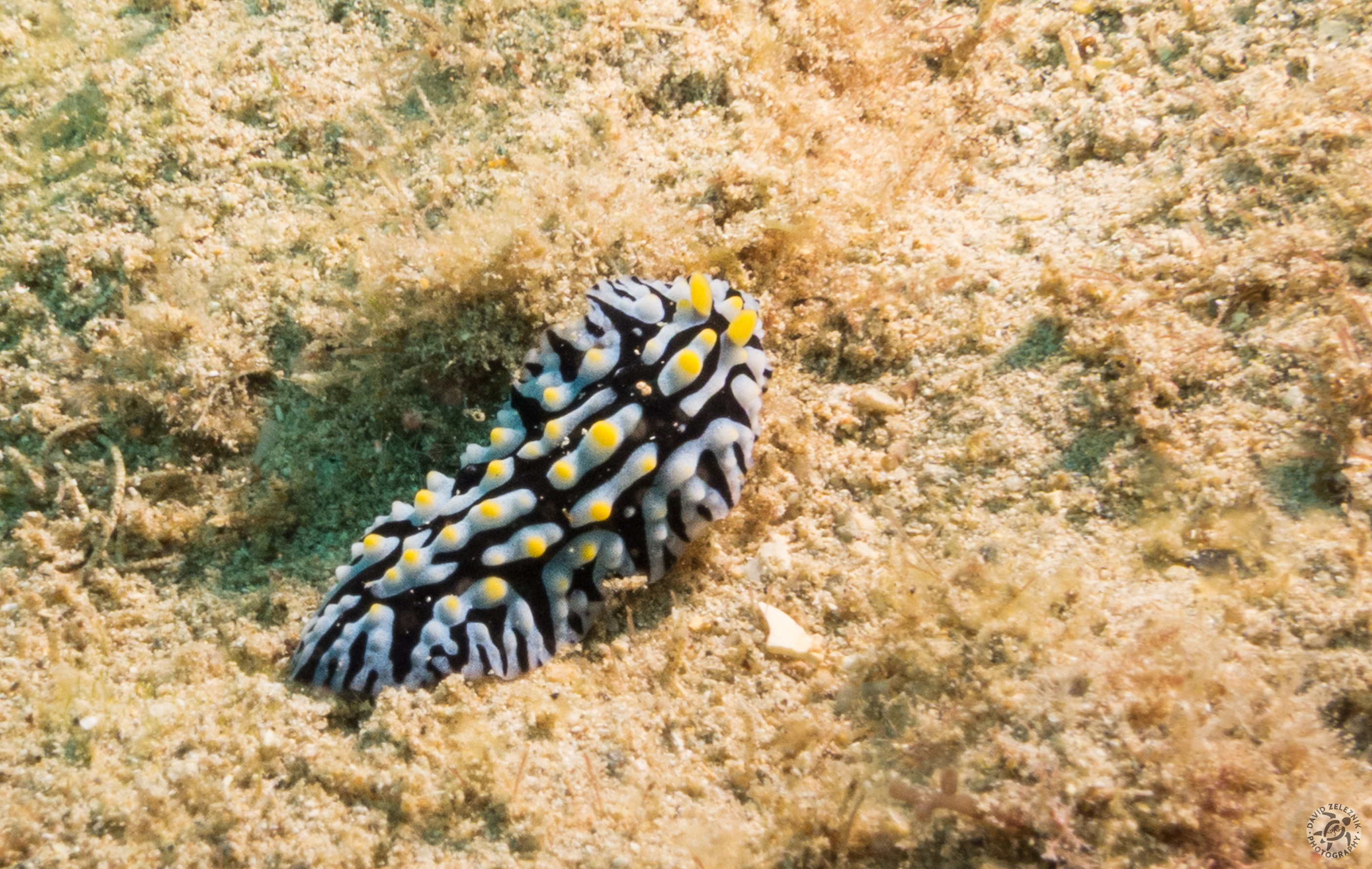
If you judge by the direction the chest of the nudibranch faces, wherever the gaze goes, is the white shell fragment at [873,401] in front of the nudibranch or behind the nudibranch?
in front

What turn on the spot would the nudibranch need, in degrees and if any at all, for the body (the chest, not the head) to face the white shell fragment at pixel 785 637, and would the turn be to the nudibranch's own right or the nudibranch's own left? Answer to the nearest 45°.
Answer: approximately 90° to the nudibranch's own right

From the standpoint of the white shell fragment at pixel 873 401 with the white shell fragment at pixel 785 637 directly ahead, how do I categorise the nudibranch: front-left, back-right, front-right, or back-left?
front-right

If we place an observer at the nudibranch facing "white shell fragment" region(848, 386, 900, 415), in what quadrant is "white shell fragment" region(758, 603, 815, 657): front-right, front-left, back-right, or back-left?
front-right

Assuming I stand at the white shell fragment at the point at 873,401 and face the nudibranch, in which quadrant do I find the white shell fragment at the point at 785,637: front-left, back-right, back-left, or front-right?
front-left

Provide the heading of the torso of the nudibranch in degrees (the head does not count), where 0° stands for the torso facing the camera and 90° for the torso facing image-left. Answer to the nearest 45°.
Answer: approximately 225°
